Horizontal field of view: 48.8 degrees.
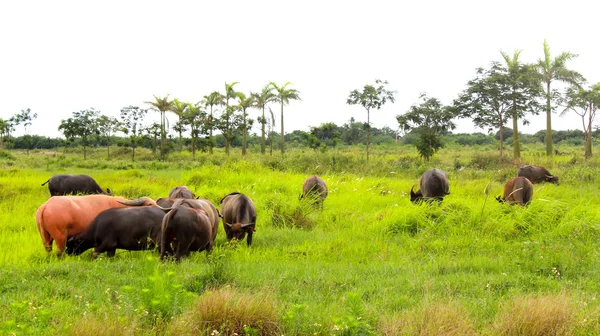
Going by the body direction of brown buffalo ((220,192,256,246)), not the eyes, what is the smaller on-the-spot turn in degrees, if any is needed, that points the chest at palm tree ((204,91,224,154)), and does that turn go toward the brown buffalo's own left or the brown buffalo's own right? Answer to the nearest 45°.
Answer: approximately 180°

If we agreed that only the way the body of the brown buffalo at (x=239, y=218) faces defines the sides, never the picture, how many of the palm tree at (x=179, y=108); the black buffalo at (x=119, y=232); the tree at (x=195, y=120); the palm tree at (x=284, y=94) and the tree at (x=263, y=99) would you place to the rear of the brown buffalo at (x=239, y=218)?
4

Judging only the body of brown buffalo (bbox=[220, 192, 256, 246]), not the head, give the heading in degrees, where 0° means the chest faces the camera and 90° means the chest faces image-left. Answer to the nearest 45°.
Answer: approximately 0°

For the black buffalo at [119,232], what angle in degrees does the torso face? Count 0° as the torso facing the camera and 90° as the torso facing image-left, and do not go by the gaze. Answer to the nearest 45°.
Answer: approximately 90°

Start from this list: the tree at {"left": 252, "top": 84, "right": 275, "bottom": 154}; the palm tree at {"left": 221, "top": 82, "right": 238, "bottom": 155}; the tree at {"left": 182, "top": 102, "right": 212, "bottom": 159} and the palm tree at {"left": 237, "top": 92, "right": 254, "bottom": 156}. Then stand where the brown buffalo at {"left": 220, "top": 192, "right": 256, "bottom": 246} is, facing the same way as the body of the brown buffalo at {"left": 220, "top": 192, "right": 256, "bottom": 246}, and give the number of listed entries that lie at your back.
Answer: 4

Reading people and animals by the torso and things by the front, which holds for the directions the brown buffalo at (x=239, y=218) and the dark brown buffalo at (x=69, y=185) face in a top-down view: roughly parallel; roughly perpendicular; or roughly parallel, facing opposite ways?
roughly perpendicular

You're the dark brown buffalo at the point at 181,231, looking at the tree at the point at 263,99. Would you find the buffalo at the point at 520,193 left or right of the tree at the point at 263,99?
right

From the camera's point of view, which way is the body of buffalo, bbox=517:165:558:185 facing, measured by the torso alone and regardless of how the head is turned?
to the viewer's right

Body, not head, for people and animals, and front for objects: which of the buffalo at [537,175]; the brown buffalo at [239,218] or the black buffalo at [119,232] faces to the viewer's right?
the buffalo

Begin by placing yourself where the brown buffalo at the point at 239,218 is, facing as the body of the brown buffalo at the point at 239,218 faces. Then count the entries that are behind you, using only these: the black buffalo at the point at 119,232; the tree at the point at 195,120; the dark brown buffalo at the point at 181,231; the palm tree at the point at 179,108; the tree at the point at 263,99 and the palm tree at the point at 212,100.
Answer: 4
